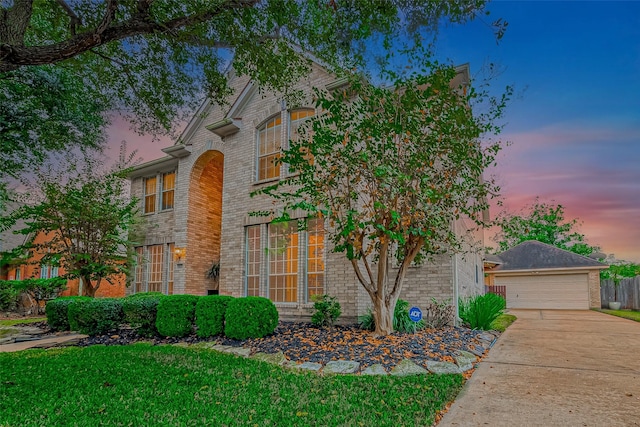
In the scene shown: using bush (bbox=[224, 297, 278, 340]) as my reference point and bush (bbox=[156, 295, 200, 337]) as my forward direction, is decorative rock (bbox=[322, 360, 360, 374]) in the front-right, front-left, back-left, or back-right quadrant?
back-left

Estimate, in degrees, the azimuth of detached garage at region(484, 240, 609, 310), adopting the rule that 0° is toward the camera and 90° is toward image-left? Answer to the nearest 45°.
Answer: approximately 0°

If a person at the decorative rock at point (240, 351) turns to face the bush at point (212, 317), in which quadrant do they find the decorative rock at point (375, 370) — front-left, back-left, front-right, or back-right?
back-right

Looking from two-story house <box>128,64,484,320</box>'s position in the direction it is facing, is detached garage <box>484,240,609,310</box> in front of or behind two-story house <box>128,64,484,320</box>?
behind

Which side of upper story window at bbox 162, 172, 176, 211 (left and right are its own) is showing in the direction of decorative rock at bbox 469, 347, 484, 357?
left

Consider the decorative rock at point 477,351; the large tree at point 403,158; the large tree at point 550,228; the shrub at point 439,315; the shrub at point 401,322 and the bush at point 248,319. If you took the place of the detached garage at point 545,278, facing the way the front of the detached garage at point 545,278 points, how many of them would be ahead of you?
5
